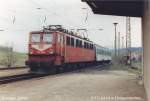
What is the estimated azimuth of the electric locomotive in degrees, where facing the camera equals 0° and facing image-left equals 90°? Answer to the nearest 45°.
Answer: approximately 45°
